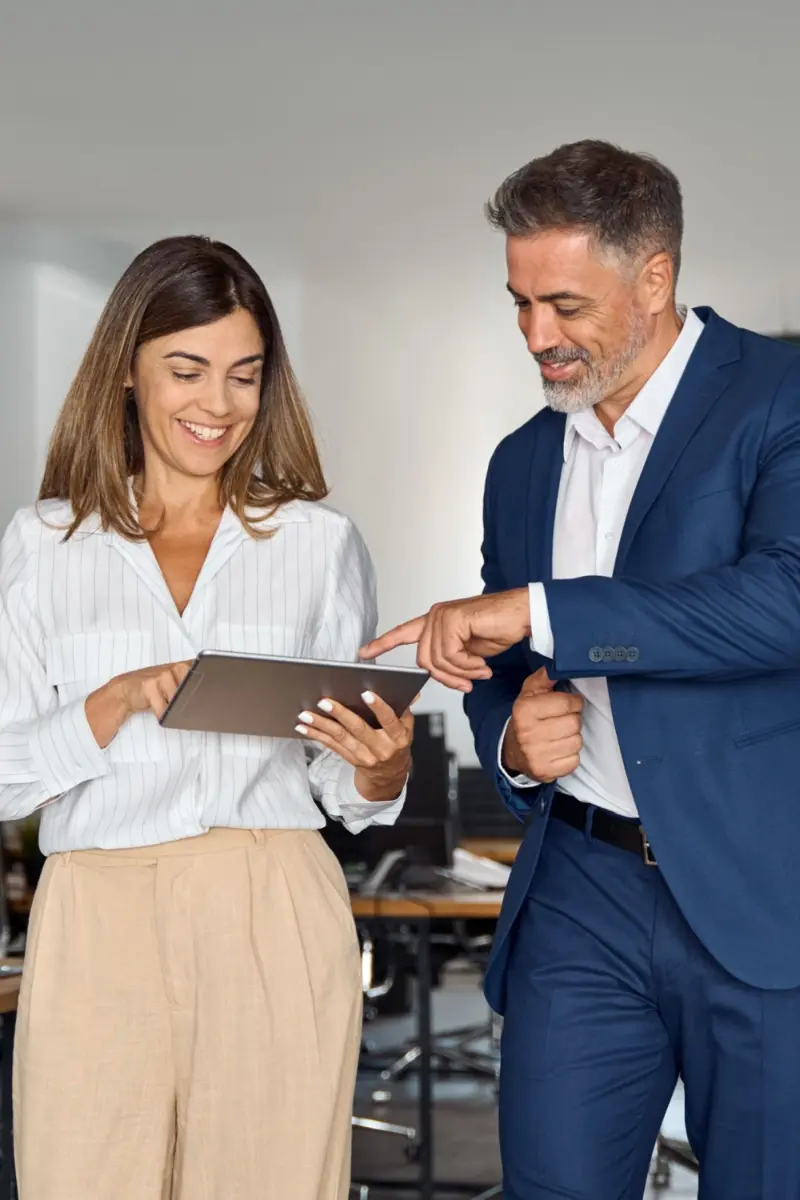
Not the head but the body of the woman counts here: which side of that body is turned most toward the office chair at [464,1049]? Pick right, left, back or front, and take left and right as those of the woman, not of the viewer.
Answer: back

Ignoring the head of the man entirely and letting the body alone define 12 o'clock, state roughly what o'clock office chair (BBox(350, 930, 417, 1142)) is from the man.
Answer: The office chair is roughly at 4 o'clock from the man.

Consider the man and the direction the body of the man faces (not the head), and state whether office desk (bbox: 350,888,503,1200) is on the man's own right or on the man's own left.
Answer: on the man's own right

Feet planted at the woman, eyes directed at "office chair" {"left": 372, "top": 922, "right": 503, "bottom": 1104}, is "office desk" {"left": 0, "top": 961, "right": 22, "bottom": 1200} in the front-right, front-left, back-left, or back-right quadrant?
front-left

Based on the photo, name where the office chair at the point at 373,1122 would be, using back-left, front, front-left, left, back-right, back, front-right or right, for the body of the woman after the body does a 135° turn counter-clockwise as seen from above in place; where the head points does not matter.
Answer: front-left

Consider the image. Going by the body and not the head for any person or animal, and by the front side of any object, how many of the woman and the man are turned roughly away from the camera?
0

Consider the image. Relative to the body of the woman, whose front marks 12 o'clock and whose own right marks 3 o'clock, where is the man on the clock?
The man is roughly at 9 o'clock from the woman.

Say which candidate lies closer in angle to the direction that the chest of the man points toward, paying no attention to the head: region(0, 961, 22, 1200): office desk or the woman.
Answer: the woman

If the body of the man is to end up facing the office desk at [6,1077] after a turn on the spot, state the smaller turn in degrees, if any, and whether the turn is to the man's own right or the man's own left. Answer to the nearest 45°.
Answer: approximately 90° to the man's own right

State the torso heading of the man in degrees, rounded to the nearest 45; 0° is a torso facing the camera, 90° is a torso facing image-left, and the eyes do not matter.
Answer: approximately 45°

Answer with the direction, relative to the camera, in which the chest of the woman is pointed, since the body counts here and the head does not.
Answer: toward the camera

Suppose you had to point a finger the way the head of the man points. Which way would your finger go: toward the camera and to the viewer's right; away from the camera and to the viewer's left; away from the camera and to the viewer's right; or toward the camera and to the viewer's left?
toward the camera and to the viewer's left

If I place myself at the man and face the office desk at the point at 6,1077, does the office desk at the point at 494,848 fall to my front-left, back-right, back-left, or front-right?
front-right
